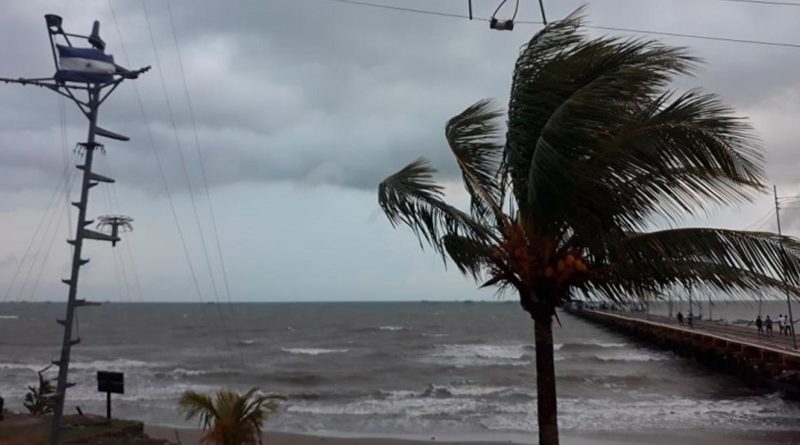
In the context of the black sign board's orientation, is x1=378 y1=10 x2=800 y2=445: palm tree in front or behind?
in front

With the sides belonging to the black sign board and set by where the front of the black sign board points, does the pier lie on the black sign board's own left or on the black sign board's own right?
on the black sign board's own left

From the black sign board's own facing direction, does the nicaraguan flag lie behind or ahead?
ahead

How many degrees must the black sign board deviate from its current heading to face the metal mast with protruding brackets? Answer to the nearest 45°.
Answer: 0° — it already faces it

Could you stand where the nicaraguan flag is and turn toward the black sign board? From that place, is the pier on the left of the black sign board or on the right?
right

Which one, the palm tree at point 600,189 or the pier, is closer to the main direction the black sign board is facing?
the palm tree

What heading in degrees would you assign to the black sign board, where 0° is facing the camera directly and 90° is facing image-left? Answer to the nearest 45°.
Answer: approximately 0°

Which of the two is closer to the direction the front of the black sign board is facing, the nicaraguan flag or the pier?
the nicaraguan flag
